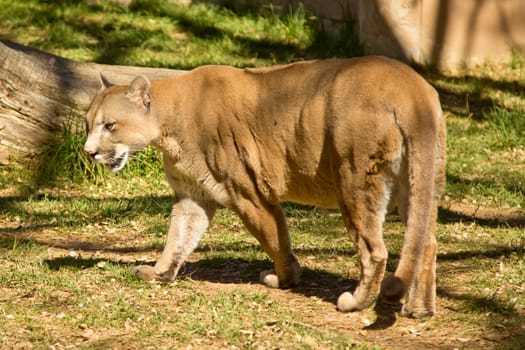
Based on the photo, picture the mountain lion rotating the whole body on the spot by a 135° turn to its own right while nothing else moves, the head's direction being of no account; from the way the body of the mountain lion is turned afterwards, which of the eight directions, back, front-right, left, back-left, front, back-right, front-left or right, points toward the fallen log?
back-left

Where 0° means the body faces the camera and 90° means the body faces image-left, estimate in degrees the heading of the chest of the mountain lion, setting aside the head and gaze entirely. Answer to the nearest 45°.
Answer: approximately 135°
